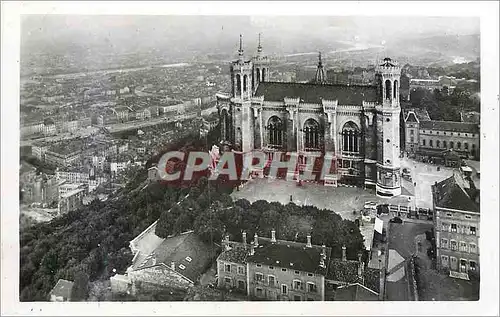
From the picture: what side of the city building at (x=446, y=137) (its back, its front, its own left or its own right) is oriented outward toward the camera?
front

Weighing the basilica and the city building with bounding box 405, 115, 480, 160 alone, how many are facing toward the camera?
1

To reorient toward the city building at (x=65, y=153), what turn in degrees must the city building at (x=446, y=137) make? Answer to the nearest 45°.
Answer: approximately 90° to its right
